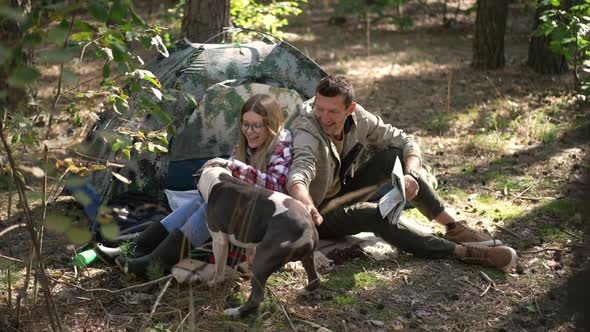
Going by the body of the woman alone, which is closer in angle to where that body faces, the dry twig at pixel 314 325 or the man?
the dry twig

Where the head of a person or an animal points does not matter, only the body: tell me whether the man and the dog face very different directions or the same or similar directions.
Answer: very different directions

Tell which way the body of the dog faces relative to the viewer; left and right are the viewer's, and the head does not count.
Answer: facing away from the viewer and to the left of the viewer

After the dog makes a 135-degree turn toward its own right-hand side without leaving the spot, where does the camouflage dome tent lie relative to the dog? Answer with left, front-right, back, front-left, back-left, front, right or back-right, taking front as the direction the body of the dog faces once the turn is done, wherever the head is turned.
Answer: left

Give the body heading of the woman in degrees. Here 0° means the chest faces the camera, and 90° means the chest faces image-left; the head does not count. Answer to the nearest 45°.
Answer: approximately 45°

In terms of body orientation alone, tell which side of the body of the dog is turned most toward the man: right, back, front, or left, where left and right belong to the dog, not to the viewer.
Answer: right

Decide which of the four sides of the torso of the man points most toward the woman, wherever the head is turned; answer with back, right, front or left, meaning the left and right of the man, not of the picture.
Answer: right

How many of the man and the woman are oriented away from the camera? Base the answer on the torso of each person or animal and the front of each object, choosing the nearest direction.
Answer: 0

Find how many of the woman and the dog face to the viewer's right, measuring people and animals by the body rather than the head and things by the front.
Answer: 0

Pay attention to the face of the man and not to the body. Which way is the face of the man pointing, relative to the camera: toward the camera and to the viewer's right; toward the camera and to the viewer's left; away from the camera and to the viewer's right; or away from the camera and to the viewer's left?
toward the camera and to the viewer's left

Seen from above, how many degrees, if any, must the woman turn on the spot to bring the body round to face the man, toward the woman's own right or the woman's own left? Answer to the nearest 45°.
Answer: approximately 135° to the woman's own left
